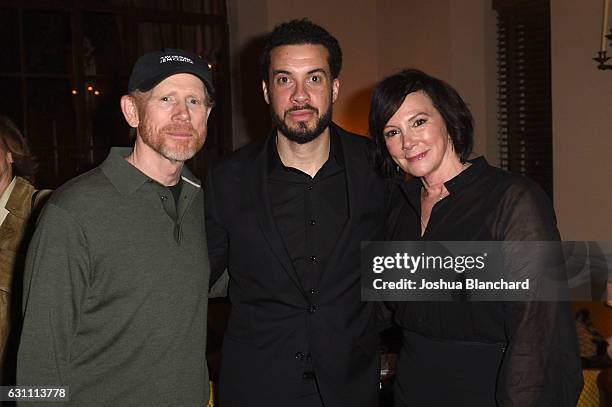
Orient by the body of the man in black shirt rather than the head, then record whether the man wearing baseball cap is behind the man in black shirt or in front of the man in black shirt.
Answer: in front

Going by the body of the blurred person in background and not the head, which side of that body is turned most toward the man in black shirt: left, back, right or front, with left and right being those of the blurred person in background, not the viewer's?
left

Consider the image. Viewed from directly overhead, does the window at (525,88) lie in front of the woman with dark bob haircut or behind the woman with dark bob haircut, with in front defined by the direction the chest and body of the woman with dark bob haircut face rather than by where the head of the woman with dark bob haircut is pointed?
behind

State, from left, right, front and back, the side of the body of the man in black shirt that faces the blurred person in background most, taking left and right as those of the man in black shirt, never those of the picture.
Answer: right

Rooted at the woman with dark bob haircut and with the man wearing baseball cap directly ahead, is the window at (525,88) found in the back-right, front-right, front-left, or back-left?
back-right

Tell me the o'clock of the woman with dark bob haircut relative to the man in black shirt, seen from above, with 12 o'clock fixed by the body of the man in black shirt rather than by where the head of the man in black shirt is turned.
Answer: The woman with dark bob haircut is roughly at 10 o'clock from the man in black shirt.

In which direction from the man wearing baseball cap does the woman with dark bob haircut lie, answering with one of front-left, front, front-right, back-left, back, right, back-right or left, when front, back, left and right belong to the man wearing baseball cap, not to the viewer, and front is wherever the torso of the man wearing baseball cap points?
front-left

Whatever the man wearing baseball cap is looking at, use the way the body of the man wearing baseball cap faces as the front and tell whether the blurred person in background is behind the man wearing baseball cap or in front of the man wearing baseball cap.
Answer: behind

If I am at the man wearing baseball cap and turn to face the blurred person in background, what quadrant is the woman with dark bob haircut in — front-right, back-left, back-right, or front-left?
back-right
